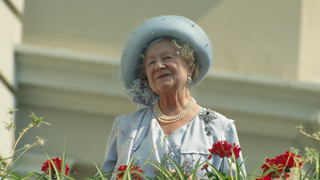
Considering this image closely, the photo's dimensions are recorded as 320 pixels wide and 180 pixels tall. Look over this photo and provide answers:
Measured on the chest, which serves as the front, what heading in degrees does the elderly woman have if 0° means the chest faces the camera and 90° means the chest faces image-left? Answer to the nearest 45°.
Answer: approximately 0°

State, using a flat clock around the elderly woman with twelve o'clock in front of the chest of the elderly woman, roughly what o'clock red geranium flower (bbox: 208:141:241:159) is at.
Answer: The red geranium flower is roughly at 11 o'clock from the elderly woman.

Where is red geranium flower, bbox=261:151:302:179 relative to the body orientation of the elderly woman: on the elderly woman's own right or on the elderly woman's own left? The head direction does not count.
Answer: on the elderly woman's own left

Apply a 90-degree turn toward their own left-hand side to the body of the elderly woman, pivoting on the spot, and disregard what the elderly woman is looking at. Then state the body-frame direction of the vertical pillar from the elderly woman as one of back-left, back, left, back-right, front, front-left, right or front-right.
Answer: back-left
